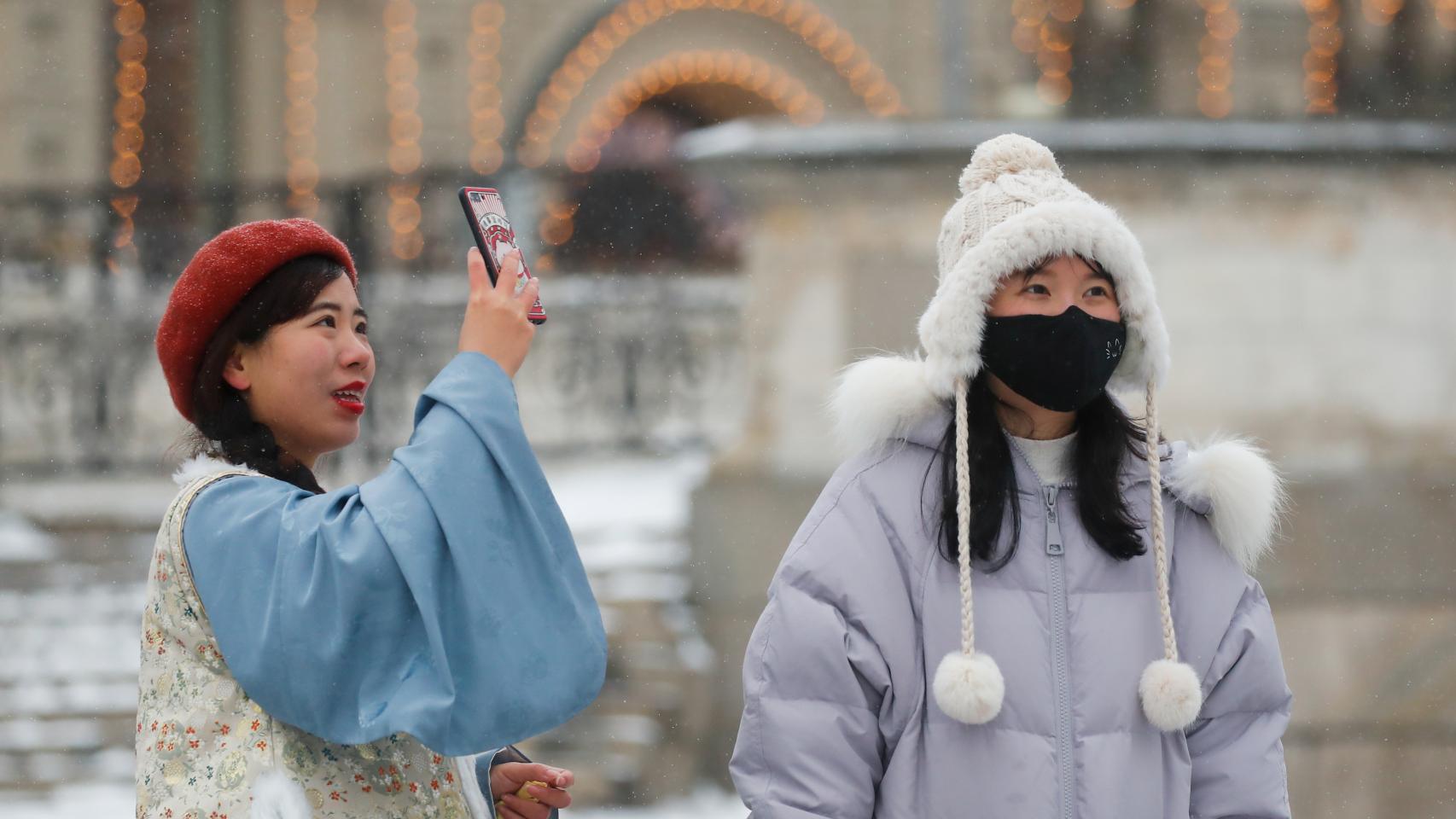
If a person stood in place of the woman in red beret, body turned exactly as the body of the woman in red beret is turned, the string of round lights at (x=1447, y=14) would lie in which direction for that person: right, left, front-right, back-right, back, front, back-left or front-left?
front-left

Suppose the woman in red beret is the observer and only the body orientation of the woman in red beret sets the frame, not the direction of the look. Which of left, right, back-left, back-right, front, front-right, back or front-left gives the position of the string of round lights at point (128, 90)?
left

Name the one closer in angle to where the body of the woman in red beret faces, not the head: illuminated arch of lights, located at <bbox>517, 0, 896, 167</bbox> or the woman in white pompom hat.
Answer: the woman in white pompom hat

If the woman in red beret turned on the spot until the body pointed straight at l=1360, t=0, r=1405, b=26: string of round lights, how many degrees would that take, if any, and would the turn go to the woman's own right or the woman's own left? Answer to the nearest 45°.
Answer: approximately 45° to the woman's own left

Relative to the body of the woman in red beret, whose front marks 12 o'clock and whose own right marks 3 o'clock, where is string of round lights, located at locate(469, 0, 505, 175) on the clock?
The string of round lights is roughly at 9 o'clock from the woman in red beret.

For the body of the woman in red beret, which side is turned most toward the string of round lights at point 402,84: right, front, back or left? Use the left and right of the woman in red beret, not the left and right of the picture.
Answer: left

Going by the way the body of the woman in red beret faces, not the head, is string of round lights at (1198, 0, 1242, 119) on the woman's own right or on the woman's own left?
on the woman's own left

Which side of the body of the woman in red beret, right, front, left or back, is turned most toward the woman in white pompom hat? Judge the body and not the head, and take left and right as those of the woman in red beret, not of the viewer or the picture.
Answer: front

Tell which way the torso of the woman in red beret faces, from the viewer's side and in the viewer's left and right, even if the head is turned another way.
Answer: facing to the right of the viewer

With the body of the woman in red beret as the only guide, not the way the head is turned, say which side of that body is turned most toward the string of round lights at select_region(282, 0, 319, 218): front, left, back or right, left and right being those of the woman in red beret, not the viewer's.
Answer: left

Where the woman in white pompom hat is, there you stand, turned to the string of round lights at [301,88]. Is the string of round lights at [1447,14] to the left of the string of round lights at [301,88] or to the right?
right
